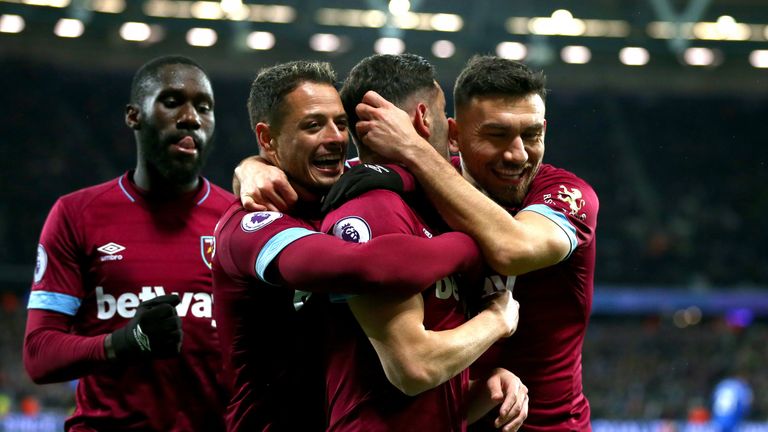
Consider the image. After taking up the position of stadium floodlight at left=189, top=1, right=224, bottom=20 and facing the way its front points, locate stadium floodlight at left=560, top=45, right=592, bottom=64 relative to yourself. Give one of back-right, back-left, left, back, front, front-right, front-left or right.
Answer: left

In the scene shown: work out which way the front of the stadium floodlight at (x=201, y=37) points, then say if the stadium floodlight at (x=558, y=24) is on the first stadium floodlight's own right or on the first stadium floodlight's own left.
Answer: on the first stadium floodlight's own left

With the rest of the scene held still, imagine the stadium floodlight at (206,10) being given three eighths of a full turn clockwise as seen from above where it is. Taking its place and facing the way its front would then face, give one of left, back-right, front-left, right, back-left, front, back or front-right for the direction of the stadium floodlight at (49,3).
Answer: front-left

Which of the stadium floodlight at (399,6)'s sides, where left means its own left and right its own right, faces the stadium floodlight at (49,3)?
right

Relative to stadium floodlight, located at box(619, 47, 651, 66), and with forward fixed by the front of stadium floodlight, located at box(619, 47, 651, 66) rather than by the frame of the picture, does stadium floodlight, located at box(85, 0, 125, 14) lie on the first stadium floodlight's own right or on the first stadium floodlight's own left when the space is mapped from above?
on the first stadium floodlight's own right

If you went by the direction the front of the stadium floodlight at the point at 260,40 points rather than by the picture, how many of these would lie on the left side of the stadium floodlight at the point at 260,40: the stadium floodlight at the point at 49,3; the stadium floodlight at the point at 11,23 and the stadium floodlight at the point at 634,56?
1

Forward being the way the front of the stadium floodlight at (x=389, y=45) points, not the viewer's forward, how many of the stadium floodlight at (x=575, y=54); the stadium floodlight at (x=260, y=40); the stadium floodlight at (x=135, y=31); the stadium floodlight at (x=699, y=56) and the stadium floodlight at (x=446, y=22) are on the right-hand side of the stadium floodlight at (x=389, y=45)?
2

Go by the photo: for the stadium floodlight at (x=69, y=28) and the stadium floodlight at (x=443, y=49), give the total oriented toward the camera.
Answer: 2

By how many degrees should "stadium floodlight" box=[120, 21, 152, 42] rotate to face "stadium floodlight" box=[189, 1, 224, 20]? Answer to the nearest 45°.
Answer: approximately 45° to its left

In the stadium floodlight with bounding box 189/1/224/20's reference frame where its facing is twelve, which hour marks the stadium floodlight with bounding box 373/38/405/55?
the stadium floodlight with bounding box 373/38/405/55 is roughly at 9 o'clock from the stadium floodlight with bounding box 189/1/224/20.

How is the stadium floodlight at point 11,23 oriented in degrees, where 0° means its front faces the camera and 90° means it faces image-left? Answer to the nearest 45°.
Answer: approximately 0°

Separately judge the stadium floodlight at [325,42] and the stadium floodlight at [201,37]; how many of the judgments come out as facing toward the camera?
2
